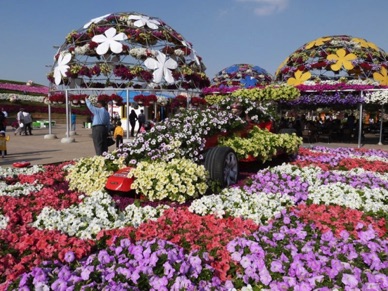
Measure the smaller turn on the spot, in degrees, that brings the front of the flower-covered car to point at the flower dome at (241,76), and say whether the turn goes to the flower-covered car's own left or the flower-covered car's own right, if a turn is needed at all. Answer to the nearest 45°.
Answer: approximately 135° to the flower-covered car's own right

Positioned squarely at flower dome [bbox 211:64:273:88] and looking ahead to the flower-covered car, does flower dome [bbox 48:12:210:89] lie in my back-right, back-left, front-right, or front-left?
front-right

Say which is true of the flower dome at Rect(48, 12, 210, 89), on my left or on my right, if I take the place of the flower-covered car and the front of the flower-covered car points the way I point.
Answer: on my right

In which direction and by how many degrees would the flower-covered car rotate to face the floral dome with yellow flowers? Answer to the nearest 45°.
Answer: approximately 180°

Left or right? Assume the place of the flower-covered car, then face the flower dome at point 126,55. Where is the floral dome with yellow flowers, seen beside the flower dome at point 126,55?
right

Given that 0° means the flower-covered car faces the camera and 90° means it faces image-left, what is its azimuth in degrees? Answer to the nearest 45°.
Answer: approximately 45°

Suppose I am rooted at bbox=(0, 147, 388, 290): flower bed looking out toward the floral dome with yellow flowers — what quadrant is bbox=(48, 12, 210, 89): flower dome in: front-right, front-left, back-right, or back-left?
front-left

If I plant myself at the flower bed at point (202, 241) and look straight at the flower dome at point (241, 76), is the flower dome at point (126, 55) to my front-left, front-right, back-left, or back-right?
front-left
